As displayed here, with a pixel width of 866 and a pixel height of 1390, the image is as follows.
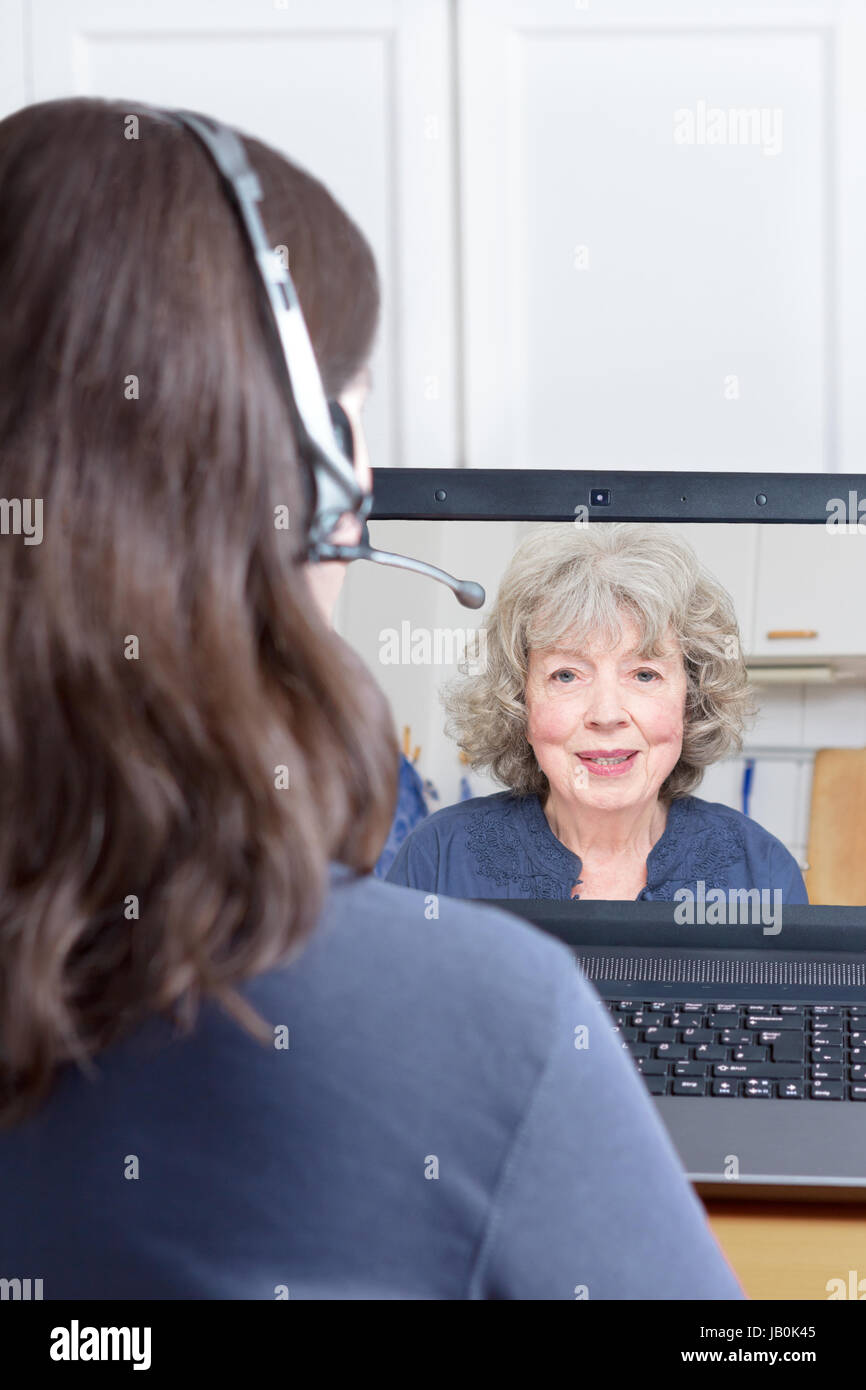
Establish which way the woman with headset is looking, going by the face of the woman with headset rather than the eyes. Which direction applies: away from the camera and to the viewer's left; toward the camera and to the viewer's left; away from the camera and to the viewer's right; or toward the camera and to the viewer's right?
away from the camera and to the viewer's right

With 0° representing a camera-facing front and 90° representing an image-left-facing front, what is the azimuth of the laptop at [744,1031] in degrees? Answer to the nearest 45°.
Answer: approximately 0°
